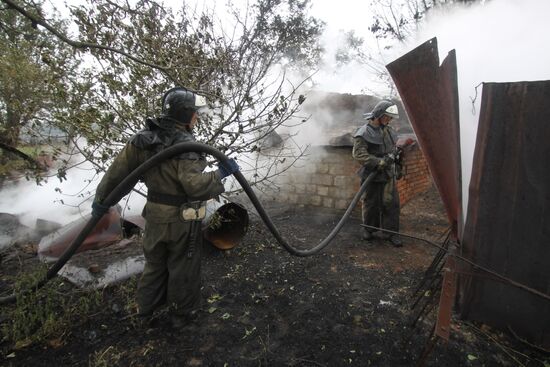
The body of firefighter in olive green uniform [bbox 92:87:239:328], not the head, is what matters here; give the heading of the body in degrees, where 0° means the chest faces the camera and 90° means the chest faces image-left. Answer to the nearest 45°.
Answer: approximately 225°

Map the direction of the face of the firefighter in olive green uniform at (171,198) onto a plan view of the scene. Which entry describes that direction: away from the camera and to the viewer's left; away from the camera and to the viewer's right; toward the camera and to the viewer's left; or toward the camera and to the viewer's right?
away from the camera and to the viewer's right

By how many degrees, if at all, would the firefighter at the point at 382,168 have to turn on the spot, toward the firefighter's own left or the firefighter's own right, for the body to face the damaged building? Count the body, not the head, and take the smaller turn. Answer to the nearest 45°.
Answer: approximately 180°

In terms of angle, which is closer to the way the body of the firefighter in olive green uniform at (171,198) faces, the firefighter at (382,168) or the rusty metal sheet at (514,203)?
the firefighter

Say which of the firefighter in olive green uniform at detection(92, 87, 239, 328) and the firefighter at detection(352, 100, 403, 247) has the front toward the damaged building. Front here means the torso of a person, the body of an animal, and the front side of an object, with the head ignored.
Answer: the firefighter in olive green uniform

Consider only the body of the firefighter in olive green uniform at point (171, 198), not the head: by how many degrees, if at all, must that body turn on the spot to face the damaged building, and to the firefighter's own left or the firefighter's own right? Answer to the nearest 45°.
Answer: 0° — they already face it

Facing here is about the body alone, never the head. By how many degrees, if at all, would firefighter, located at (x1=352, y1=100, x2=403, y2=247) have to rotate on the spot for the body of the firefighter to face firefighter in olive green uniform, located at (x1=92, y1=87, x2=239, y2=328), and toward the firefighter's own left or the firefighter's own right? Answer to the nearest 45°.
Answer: approximately 90° to the firefighter's own right

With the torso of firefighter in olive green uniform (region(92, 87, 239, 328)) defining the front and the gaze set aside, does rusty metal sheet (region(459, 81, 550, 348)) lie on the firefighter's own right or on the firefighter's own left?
on the firefighter's own right
